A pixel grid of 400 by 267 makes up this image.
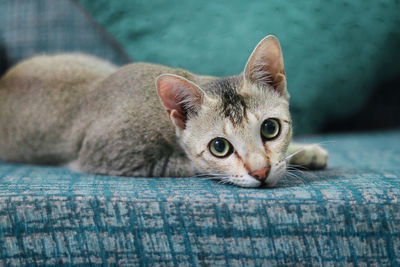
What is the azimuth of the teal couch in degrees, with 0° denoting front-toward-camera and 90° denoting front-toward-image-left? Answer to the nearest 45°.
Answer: approximately 0°

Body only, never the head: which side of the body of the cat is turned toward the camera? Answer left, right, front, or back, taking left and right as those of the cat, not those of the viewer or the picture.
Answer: right
